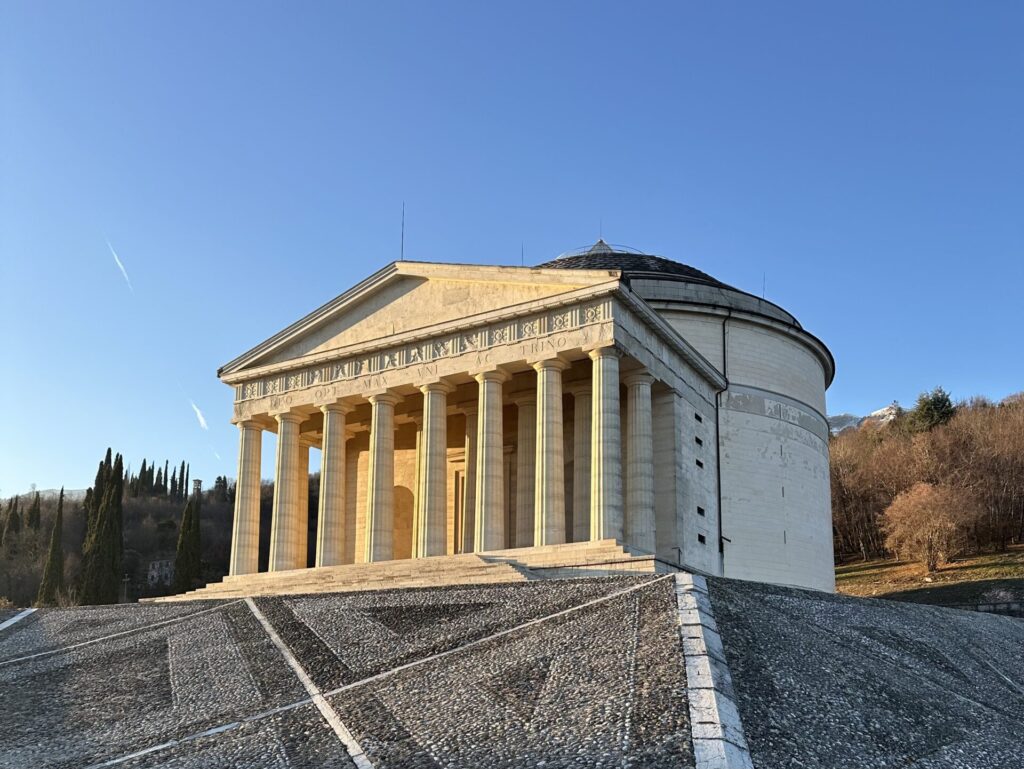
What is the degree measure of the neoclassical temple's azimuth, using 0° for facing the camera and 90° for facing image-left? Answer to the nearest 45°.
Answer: approximately 45°
